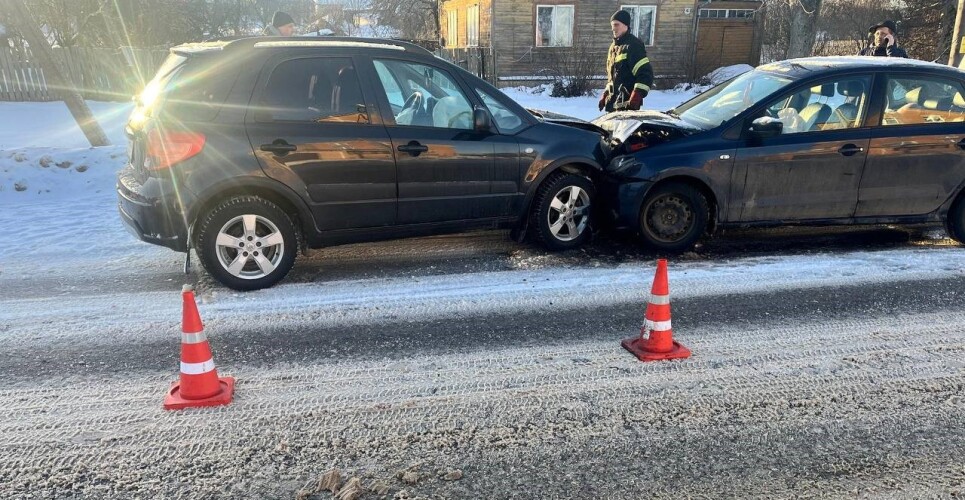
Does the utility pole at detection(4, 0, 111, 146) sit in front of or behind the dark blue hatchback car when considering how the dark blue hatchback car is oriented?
in front

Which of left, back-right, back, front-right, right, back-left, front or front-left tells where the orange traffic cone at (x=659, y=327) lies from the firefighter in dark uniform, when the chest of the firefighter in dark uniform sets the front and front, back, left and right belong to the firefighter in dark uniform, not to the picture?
front-left

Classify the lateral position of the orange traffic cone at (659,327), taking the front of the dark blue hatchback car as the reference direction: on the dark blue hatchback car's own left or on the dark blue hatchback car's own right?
on the dark blue hatchback car's own left

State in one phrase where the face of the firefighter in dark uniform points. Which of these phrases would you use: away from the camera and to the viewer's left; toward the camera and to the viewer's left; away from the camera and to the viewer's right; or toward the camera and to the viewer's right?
toward the camera and to the viewer's left

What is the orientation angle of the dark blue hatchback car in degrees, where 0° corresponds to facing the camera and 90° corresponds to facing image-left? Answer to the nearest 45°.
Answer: approximately 90°

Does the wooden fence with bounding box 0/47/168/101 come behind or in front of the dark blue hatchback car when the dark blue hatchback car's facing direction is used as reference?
in front

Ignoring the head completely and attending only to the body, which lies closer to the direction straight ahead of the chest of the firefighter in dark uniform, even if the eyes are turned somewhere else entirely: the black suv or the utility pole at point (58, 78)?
the black suv

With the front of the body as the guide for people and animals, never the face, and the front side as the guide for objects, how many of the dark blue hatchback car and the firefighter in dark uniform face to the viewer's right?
0

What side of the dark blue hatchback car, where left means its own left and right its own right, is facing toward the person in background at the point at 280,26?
front

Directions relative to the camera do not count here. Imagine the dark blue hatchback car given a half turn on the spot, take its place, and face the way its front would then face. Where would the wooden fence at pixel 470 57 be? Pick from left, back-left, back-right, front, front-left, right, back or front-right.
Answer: back-left

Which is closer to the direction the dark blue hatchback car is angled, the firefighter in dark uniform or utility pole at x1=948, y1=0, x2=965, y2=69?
the firefighter in dark uniform

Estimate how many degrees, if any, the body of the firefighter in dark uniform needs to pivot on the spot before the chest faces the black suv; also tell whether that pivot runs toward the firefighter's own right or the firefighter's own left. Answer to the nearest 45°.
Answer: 0° — they already face it
